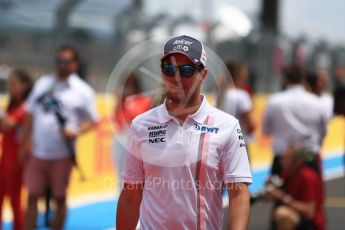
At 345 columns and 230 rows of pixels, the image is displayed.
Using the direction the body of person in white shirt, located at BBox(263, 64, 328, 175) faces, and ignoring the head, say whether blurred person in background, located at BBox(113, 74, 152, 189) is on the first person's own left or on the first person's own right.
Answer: on the first person's own left

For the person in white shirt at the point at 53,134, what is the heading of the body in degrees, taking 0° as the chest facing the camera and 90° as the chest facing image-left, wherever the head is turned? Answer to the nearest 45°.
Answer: approximately 0°

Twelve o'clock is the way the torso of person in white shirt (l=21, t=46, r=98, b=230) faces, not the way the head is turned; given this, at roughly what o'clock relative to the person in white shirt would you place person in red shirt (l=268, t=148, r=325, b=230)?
The person in red shirt is roughly at 10 o'clock from the person in white shirt.

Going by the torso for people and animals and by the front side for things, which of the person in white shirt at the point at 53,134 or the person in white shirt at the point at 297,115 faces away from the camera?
the person in white shirt at the point at 297,115

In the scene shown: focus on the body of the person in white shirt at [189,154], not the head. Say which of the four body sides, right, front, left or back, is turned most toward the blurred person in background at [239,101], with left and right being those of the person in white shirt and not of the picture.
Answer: back

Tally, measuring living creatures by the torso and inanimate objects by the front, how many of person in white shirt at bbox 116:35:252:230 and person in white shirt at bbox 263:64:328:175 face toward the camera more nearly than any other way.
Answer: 1

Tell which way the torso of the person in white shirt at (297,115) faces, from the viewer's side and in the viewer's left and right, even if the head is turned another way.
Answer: facing away from the viewer

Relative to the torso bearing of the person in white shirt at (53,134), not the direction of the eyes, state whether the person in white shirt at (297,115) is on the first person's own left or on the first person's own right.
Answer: on the first person's own left

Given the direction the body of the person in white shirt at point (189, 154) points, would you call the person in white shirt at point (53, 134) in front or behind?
behind

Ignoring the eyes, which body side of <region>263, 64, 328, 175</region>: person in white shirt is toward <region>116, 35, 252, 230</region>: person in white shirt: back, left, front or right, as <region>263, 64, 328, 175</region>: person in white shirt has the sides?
back

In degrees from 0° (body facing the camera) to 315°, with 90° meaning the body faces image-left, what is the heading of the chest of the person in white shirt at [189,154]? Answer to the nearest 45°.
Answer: approximately 0°

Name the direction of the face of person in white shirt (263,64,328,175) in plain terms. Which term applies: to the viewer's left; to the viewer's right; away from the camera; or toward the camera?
away from the camera

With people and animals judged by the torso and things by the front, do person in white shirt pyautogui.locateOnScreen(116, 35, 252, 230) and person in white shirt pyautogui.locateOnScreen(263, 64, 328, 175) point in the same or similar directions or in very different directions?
very different directions

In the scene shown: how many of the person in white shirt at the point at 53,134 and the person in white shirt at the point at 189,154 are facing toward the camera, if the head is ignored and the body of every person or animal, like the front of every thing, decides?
2
